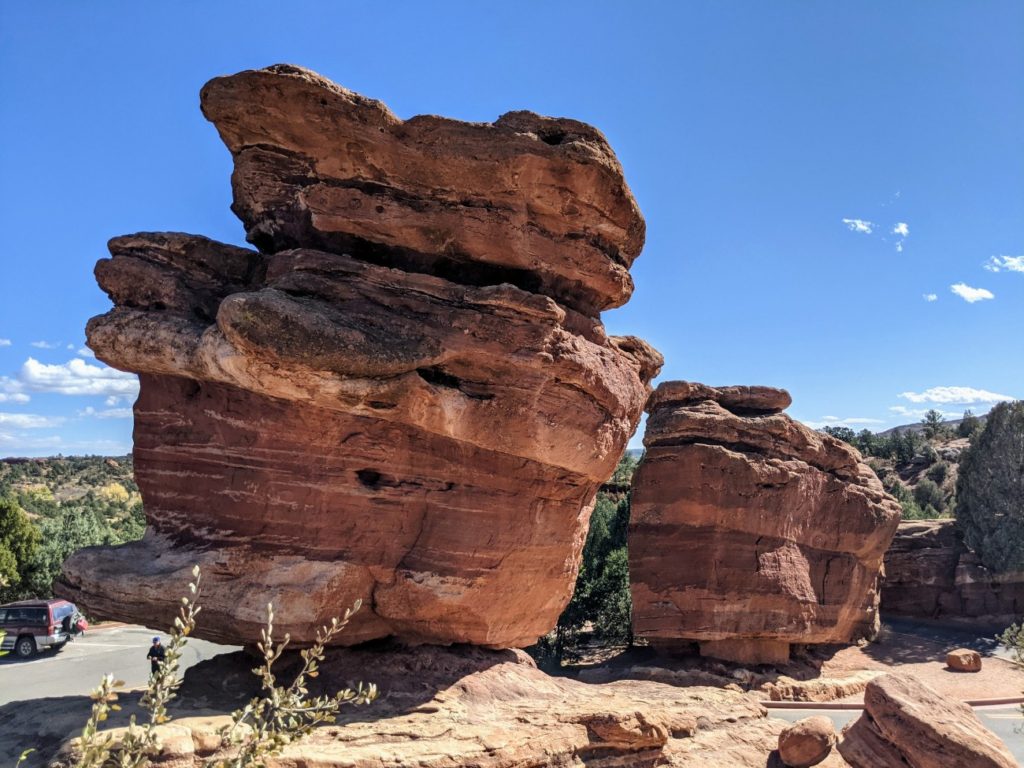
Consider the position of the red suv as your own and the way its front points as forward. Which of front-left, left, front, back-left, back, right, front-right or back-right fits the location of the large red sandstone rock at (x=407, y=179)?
back-left

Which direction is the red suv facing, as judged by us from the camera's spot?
facing away from the viewer and to the left of the viewer

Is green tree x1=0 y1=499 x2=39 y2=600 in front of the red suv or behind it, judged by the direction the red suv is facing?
in front

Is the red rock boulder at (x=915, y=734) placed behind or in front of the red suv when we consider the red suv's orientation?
behind

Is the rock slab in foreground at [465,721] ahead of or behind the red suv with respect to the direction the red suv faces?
behind

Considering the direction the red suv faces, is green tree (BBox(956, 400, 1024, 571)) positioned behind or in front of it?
behind

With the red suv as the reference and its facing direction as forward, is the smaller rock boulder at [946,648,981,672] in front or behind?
behind

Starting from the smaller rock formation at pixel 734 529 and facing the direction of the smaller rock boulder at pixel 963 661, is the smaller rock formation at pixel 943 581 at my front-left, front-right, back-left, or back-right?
front-left

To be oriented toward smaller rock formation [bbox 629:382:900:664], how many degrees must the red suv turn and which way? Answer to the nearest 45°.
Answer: approximately 180°

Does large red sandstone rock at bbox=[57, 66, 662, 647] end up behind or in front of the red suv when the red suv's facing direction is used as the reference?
behind
